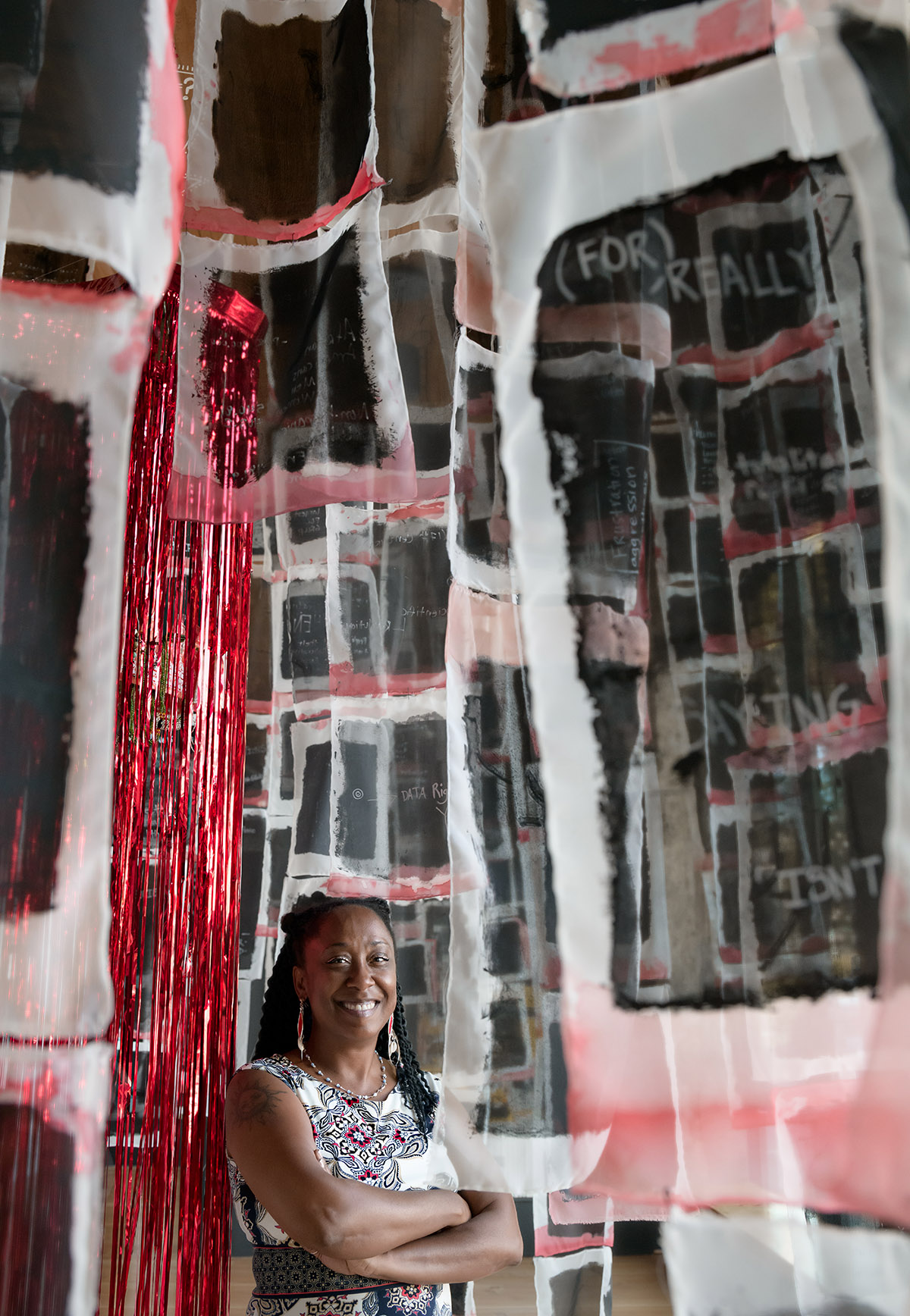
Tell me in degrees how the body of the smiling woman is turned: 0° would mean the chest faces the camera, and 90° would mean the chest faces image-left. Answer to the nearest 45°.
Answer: approximately 315°
